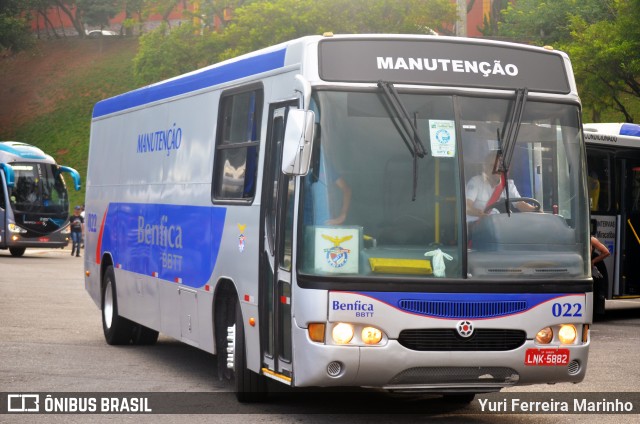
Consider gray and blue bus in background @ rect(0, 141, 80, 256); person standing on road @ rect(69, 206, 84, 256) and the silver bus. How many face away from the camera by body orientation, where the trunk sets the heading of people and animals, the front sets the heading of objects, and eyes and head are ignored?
0

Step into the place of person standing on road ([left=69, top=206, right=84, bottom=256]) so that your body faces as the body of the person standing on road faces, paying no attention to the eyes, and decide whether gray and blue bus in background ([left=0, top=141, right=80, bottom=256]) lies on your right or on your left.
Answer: on your right

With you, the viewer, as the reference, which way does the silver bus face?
facing the viewer and to the right of the viewer

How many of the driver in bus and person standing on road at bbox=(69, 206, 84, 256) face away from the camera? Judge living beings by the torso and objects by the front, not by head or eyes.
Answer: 0

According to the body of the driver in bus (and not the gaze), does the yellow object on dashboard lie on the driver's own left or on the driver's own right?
on the driver's own right

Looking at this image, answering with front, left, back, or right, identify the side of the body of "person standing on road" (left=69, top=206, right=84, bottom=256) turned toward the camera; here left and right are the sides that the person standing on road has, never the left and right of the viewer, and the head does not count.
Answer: front

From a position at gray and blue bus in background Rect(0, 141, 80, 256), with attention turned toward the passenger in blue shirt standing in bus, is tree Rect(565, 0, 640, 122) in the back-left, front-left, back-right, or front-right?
front-left

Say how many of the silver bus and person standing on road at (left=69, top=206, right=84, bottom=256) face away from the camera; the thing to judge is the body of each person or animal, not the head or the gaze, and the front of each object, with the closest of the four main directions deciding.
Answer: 0

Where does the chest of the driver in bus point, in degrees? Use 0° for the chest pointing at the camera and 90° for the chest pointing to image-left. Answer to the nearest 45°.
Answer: approximately 315°
